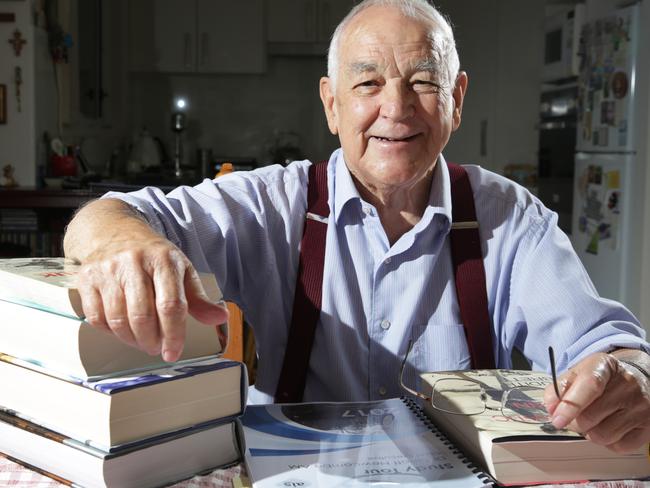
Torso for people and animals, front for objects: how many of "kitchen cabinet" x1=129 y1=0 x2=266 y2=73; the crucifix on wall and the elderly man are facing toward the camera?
3

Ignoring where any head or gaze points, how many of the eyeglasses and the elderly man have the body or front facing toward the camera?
2

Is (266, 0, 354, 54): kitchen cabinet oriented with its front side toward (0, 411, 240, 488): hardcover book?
yes

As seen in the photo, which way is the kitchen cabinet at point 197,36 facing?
toward the camera

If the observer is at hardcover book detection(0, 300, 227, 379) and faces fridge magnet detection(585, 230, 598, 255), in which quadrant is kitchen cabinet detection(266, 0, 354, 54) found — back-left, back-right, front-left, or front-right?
front-left

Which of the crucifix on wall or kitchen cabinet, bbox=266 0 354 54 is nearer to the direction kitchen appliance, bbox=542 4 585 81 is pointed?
the crucifix on wall

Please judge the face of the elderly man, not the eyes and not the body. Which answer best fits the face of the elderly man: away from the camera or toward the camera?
toward the camera

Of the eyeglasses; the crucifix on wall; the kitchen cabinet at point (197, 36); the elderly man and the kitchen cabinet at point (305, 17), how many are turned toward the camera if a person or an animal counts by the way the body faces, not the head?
5

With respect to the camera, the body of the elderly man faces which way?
toward the camera

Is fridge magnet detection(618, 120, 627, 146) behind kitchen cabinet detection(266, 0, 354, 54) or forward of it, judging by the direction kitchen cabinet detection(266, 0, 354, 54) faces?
forward
